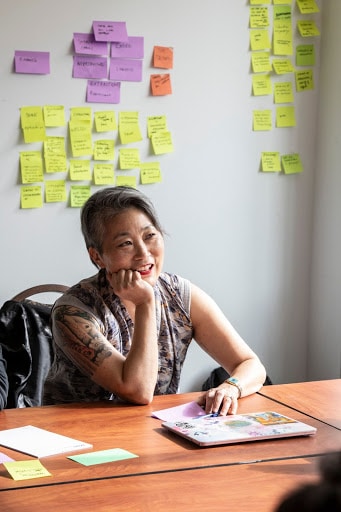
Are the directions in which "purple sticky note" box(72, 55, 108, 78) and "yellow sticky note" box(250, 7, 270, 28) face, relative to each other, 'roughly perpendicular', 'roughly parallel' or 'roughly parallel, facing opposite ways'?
roughly parallel

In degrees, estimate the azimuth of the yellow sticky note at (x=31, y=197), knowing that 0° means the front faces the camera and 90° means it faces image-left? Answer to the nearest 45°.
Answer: approximately 0°

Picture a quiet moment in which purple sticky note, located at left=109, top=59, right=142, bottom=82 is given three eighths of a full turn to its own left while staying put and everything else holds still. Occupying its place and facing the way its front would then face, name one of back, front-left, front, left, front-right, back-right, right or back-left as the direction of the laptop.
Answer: back-right

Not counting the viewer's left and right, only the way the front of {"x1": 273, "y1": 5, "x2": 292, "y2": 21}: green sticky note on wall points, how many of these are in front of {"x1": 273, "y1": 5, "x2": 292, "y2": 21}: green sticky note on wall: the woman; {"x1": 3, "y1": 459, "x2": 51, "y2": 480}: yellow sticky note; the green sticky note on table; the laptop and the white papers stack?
5

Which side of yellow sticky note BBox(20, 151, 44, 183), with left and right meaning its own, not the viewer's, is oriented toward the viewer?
front

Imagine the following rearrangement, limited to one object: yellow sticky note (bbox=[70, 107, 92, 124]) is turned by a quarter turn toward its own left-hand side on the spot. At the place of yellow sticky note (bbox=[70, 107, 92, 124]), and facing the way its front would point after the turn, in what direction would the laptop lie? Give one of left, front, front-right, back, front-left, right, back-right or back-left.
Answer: right

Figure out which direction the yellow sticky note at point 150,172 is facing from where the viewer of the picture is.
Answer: facing the viewer

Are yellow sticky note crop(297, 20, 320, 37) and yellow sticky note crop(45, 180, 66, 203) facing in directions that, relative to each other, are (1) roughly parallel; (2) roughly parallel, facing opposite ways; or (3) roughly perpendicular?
roughly parallel

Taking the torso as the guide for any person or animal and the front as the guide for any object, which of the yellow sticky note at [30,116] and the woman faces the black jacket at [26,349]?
the yellow sticky note
